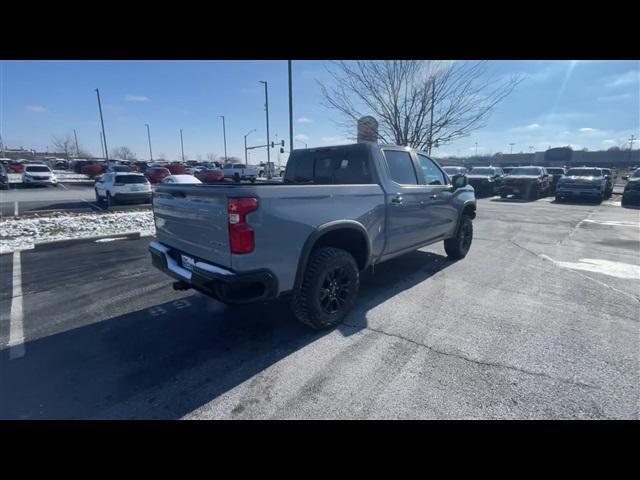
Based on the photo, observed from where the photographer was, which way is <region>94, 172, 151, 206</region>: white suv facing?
facing away from the viewer and to the left of the viewer

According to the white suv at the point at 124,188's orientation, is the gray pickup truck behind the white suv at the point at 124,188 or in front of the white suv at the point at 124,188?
behind

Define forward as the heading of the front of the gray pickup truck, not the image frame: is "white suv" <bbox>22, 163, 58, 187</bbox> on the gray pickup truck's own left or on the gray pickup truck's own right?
on the gray pickup truck's own left

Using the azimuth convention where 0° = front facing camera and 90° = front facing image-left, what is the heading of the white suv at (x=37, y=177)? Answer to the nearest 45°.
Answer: approximately 315°

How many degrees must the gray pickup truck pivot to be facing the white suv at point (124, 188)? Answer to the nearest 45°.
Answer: approximately 90° to its left

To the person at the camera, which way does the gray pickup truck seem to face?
facing away from the viewer and to the right of the viewer
